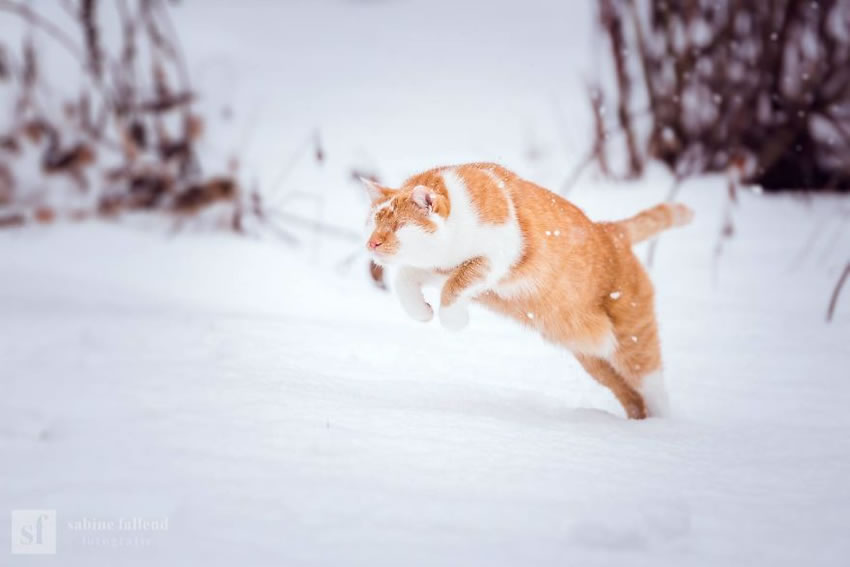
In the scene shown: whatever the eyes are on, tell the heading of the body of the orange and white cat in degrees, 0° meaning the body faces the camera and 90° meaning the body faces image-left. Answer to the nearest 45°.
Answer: approximately 90°
